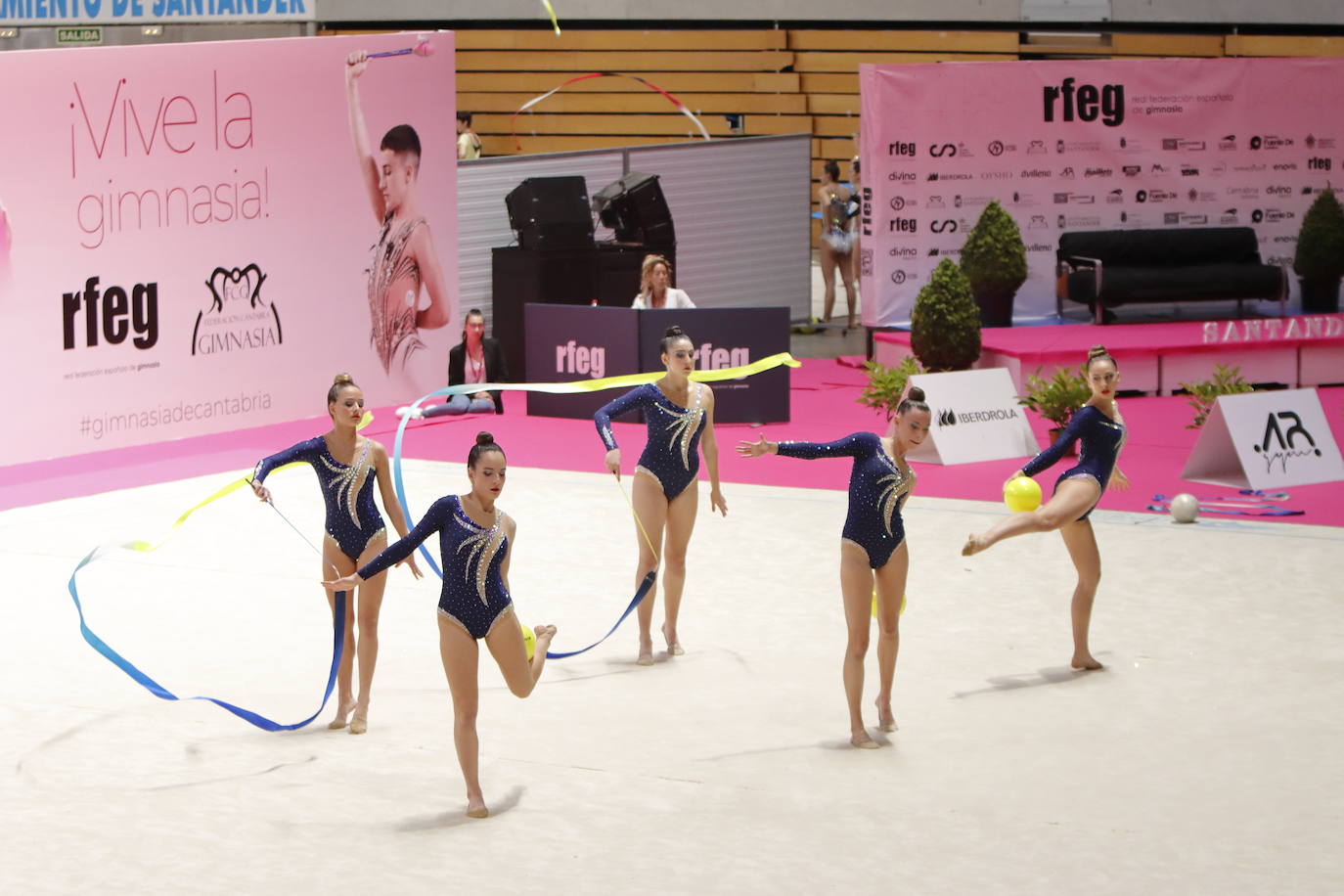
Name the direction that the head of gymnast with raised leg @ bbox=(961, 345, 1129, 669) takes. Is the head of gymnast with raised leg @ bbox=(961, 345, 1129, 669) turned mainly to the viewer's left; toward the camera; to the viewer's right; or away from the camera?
toward the camera

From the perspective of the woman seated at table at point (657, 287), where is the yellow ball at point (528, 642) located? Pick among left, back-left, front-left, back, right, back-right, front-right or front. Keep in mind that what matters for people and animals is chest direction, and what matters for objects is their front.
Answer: front

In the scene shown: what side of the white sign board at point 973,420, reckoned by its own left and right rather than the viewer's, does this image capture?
front

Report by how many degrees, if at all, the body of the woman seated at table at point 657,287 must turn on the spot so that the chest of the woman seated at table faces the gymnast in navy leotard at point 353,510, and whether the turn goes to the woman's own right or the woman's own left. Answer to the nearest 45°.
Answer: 0° — they already face them

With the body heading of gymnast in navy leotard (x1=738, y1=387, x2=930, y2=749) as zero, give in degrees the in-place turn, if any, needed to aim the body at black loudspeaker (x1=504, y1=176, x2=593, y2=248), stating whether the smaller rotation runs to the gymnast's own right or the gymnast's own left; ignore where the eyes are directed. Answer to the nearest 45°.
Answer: approximately 135° to the gymnast's own left

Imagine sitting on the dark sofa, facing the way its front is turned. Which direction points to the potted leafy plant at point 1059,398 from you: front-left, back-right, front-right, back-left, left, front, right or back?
front-right

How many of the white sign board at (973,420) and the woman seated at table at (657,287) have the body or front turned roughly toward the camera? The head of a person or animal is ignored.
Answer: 2

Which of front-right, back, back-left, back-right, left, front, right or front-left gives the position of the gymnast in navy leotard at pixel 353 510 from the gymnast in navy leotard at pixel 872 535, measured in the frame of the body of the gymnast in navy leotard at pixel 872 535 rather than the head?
back-right

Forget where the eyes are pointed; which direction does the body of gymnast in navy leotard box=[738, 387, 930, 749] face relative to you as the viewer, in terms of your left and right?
facing the viewer and to the right of the viewer

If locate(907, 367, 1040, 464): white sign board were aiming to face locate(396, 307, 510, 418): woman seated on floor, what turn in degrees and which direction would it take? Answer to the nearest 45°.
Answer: approximately 90° to its right

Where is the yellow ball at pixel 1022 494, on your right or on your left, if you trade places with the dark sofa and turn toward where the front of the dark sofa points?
on your right

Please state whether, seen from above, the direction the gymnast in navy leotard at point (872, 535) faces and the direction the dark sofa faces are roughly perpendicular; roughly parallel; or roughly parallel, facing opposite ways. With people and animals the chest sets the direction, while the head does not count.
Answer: roughly parallel

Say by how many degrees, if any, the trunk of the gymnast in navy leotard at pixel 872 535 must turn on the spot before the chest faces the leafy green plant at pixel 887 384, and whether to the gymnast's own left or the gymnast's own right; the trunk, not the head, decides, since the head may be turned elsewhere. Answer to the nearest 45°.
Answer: approximately 135° to the gymnast's own left

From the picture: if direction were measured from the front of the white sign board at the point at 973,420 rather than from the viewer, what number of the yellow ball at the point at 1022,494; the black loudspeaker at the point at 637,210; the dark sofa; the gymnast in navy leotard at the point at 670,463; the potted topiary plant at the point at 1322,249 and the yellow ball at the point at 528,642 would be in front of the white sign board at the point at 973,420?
3

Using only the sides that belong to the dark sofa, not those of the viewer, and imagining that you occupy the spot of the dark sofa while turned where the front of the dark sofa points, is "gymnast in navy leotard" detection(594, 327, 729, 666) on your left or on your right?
on your right
